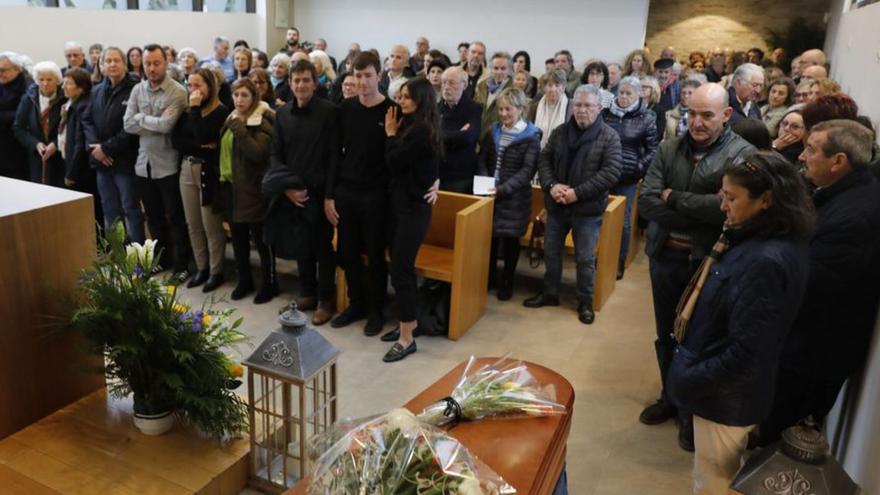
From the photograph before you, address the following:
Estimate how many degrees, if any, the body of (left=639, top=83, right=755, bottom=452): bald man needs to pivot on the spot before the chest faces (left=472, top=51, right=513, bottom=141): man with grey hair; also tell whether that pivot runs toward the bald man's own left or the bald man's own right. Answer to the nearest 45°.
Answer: approximately 90° to the bald man's own right

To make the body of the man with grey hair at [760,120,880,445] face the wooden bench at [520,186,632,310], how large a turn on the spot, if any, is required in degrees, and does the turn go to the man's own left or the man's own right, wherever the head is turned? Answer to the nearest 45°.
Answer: approximately 45° to the man's own right

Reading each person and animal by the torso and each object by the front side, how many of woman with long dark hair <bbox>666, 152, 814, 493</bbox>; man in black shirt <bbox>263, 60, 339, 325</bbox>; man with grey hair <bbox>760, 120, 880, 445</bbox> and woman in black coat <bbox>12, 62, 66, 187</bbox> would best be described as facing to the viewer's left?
2

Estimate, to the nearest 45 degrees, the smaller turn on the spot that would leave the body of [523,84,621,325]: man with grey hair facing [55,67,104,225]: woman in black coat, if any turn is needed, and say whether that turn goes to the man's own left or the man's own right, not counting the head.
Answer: approximately 45° to the man's own right

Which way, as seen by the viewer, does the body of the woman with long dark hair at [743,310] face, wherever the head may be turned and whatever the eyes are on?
to the viewer's left

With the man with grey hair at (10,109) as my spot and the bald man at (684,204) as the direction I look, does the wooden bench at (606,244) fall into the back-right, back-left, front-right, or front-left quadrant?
front-left

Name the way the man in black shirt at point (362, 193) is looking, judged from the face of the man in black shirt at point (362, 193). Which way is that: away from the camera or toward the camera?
toward the camera

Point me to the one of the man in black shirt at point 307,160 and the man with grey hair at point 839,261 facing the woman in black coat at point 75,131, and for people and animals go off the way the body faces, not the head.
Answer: the man with grey hair

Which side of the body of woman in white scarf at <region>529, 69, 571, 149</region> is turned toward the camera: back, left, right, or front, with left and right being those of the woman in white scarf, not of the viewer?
front

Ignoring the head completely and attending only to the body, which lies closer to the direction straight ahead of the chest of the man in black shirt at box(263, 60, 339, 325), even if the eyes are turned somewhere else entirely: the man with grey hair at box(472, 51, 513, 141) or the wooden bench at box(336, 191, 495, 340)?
the wooden bench

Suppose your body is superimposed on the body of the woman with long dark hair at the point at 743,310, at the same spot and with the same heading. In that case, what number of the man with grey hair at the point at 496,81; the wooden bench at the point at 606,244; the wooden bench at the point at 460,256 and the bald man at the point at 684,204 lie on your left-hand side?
0

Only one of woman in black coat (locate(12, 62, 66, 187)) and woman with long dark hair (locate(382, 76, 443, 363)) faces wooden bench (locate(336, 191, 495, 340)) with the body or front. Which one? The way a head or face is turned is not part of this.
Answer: the woman in black coat

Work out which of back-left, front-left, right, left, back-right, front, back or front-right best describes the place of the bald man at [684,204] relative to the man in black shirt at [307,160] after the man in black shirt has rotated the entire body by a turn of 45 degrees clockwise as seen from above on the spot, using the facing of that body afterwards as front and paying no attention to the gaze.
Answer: left

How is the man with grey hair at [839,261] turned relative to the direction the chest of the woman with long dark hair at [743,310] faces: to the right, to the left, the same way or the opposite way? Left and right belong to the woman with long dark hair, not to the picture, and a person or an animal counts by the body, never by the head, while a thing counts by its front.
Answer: the same way

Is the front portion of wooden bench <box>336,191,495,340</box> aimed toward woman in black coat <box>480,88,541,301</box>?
no
